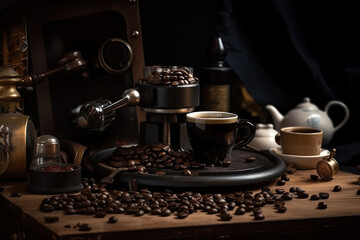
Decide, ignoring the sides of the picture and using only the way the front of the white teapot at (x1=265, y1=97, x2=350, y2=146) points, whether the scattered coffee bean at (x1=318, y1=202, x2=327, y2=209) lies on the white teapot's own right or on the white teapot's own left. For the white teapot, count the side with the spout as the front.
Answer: on the white teapot's own left

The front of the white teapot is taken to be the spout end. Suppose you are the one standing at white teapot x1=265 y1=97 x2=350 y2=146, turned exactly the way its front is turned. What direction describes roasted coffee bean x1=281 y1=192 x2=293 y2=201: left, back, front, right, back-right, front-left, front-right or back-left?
left

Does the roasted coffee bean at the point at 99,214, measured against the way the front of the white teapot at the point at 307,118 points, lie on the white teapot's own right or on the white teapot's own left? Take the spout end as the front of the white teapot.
on the white teapot's own left

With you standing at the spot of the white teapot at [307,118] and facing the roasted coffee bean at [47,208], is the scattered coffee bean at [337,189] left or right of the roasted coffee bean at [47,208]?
left

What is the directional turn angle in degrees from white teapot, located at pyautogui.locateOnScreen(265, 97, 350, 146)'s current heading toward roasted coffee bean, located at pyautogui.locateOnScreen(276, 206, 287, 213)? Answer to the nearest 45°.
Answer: approximately 90° to its left

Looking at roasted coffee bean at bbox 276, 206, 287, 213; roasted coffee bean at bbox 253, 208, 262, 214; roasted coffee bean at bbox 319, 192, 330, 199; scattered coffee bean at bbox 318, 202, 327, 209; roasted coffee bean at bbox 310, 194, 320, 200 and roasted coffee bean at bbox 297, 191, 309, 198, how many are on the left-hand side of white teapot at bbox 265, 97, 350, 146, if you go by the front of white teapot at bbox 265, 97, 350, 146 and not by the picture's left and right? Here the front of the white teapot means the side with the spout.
6

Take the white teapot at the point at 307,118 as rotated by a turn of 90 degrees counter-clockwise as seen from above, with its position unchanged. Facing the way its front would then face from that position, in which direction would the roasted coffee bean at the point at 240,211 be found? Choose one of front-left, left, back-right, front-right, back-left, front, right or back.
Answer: front

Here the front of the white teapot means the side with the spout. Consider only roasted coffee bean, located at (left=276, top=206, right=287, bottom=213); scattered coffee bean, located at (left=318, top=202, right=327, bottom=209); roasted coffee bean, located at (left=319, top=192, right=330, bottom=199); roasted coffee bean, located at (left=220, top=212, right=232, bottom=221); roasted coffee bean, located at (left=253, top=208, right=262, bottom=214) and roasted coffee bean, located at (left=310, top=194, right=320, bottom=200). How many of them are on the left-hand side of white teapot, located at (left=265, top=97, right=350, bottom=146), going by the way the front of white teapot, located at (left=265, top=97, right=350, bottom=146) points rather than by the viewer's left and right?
6

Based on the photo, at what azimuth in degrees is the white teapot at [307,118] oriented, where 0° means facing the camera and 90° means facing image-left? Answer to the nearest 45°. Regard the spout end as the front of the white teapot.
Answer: approximately 90°

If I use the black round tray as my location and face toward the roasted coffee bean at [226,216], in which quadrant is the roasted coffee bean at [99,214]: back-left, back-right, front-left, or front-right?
front-right

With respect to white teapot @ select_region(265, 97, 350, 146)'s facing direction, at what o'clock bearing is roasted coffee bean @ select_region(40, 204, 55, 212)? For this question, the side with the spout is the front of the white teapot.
The roasted coffee bean is roughly at 10 o'clock from the white teapot.

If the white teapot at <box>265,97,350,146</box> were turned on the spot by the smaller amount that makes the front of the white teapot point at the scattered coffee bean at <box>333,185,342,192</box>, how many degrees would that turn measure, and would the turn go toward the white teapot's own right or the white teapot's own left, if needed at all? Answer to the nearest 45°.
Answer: approximately 90° to the white teapot's own left

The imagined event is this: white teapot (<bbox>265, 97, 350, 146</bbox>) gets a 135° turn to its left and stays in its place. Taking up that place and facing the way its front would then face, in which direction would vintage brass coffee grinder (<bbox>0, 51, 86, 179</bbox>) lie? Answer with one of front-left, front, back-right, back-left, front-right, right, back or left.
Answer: right
